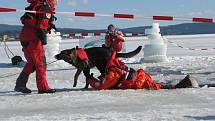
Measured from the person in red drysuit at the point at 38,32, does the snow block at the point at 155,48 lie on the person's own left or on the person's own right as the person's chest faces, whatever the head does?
on the person's own left

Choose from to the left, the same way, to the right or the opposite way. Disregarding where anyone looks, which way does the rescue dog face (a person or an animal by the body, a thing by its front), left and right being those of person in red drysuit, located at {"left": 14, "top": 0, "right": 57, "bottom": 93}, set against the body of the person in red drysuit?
the opposite way

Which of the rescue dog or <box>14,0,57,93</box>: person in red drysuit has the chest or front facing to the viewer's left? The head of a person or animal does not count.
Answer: the rescue dog

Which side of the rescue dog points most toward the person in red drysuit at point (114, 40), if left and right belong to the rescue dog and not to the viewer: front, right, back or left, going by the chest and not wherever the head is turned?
right

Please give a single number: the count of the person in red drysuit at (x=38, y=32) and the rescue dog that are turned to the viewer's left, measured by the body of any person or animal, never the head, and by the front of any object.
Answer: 1

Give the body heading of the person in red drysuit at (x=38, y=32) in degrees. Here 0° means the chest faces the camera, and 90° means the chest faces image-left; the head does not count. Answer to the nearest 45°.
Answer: approximately 270°

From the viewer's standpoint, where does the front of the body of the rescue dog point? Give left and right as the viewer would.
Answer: facing to the left of the viewer

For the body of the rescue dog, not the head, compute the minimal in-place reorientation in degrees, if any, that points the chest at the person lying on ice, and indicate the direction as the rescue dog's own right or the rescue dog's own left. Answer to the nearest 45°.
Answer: approximately 135° to the rescue dog's own left
